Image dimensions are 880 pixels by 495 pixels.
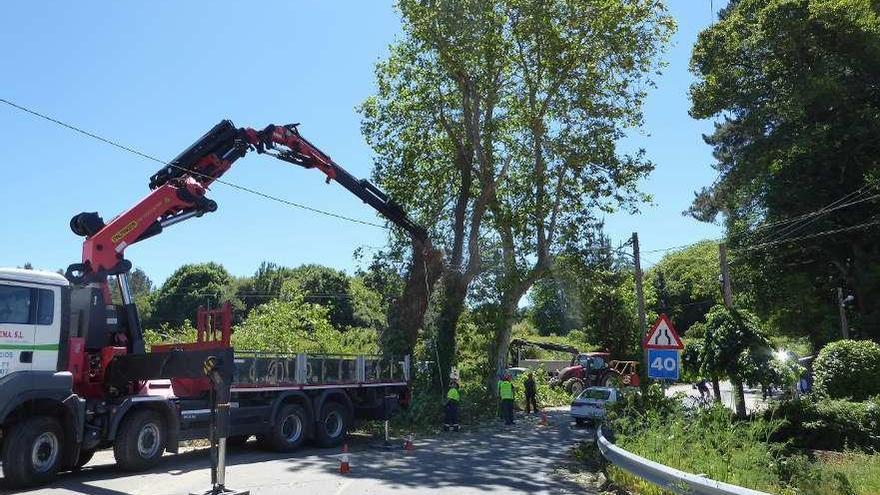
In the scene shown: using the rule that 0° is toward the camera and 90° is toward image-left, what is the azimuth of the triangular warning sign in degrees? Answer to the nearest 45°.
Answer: approximately 0°

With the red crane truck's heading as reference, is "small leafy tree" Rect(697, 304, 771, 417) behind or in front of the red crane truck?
behind

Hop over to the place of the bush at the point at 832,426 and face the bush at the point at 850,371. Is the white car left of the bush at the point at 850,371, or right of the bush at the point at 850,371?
left

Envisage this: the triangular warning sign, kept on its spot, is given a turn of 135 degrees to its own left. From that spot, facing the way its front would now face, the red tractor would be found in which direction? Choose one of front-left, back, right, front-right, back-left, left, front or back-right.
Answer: front-left

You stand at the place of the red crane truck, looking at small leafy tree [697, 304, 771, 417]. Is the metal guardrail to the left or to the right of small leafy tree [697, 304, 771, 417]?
right
